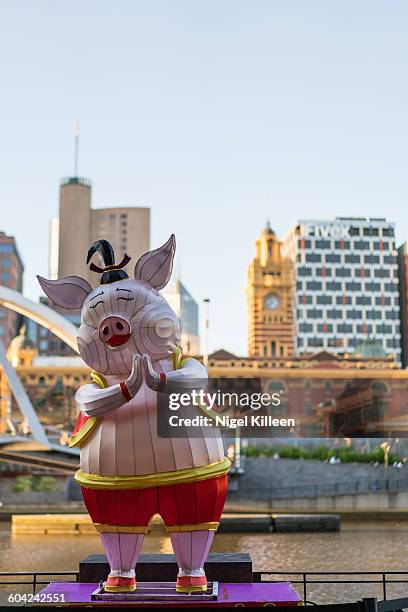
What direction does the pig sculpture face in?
toward the camera

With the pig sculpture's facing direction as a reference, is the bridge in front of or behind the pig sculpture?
behind

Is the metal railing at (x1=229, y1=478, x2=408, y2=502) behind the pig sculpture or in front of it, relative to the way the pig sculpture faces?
behind

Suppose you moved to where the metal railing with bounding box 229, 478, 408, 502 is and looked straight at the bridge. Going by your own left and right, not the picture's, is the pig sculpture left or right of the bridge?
left
